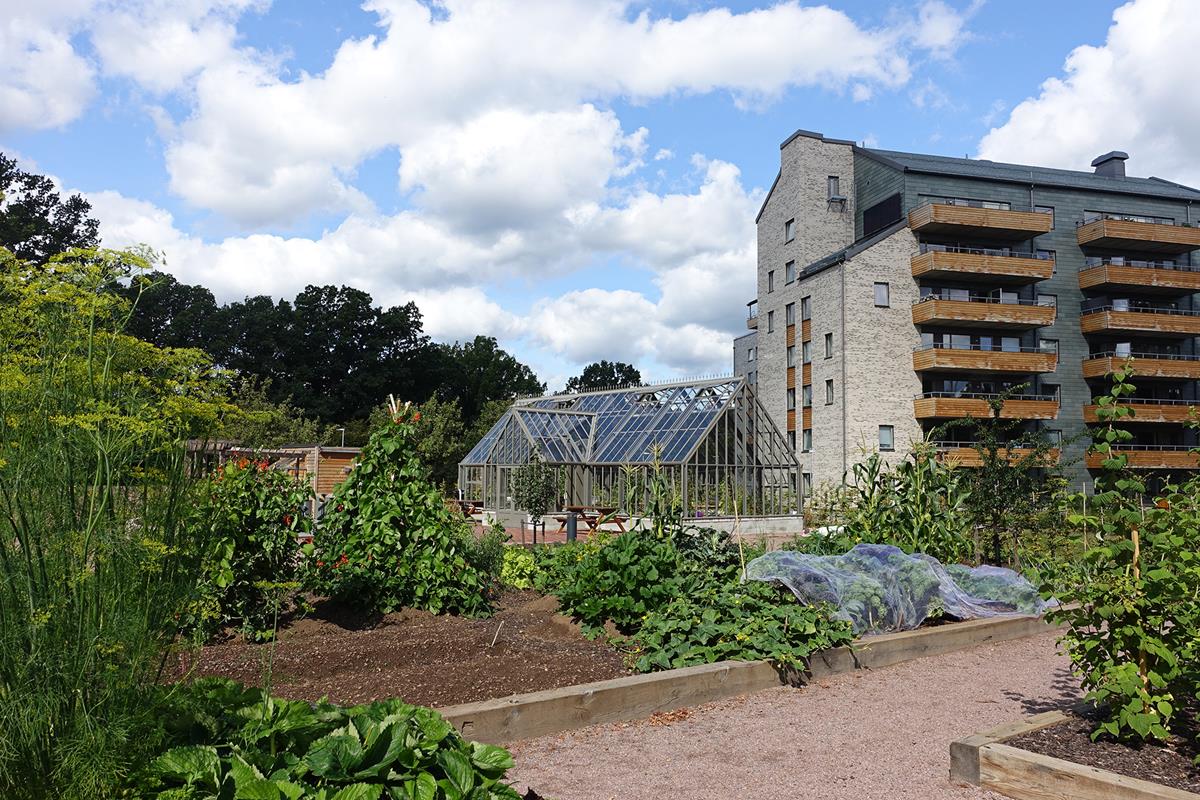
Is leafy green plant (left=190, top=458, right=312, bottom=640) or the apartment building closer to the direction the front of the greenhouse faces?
the leafy green plant

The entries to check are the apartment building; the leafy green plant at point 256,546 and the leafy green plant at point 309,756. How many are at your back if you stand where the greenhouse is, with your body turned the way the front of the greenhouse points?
1

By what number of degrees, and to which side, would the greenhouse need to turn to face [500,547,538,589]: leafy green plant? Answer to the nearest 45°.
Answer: approximately 45° to its left

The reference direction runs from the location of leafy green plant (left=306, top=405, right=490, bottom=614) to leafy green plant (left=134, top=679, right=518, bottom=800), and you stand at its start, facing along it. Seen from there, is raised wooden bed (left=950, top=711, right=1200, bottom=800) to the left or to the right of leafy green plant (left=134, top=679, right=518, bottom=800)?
left

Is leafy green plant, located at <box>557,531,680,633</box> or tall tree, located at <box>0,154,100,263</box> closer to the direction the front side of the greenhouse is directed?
the leafy green plant

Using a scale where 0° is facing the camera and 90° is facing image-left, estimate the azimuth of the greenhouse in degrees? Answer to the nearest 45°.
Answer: approximately 45°

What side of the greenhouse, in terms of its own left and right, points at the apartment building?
back

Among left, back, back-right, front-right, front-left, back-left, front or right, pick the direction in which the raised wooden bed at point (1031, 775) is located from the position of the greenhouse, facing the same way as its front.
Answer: front-left

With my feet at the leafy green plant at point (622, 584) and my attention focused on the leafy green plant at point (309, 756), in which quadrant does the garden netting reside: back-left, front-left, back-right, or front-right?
back-left

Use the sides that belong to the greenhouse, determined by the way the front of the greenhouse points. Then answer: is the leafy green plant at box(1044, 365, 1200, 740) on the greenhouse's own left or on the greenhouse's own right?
on the greenhouse's own left

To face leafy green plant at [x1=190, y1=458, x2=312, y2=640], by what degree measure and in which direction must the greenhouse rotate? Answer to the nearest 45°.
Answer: approximately 45° to its left

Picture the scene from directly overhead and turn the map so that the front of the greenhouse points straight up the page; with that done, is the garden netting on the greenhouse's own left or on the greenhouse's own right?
on the greenhouse's own left
